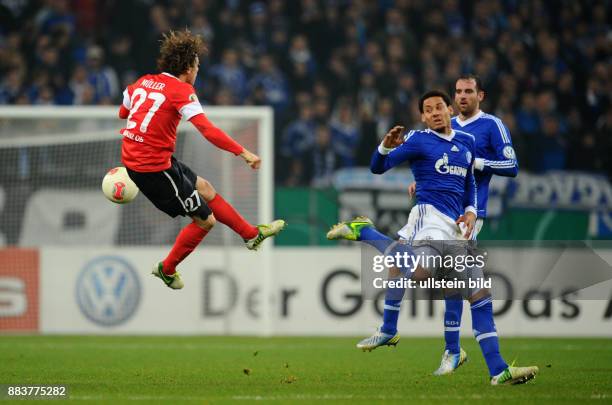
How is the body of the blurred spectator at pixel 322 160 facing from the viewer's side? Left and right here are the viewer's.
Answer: facing the viewer

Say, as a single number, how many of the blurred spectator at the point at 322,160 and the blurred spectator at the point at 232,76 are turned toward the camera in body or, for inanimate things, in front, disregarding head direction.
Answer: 2

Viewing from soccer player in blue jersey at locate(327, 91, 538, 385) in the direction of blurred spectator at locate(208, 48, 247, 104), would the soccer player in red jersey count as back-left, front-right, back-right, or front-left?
front-left

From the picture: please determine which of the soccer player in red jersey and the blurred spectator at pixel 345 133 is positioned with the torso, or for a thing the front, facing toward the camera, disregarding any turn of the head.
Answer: the blurred spectator

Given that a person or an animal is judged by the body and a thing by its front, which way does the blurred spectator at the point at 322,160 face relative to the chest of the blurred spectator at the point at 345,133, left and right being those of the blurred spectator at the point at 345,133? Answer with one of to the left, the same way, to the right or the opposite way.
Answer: the same way

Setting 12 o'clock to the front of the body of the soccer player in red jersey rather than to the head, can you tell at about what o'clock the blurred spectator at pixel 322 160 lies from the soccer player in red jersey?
The blurred spectator is roughly at 11 o'clock from the soccer player in red jersey.

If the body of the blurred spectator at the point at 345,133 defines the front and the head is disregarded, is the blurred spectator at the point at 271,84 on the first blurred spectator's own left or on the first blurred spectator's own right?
on the first blurred spectator's own right

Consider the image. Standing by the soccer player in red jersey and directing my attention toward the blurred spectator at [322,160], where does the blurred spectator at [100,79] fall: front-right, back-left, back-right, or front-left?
front-left

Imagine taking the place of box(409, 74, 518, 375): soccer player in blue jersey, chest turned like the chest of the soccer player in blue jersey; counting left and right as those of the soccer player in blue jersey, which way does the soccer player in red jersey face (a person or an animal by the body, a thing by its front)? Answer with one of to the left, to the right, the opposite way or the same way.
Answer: the opposite way

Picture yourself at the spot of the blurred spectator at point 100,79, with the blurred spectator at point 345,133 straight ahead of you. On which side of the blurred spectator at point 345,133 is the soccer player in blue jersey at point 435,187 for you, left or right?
right

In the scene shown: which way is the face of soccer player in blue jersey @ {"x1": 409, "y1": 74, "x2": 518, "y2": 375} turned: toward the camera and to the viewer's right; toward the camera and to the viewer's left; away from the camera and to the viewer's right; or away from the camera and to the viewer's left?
toward the camera and to the viewer's left

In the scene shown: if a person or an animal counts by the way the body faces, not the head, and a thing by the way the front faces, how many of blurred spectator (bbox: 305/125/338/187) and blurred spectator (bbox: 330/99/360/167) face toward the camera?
2

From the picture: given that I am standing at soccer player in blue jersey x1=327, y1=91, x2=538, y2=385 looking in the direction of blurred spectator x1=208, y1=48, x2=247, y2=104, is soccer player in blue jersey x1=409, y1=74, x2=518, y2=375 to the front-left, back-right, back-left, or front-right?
front-right

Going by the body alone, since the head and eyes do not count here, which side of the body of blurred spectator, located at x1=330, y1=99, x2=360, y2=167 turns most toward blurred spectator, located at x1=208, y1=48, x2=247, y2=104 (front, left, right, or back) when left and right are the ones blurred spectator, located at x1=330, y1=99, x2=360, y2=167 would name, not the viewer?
right

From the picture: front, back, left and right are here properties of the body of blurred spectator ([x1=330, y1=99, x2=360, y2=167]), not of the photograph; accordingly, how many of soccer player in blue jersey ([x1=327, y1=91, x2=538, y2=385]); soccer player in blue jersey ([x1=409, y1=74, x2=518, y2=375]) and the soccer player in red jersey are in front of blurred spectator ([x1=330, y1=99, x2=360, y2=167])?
3

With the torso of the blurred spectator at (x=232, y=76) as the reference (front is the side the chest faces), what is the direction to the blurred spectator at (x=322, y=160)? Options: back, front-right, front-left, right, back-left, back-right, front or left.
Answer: front-left

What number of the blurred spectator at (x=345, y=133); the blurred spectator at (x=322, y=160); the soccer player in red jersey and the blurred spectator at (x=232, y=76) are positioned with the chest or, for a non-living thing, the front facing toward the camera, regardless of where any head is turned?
3

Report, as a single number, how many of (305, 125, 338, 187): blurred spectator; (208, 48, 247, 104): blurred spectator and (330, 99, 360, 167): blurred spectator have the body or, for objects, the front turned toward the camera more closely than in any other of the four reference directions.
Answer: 3

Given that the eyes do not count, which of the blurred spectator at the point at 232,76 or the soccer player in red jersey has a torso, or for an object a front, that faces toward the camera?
the blurred spectator

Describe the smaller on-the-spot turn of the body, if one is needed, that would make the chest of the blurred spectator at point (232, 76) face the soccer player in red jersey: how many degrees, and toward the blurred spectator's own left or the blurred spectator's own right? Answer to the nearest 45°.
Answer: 0° — they already face them

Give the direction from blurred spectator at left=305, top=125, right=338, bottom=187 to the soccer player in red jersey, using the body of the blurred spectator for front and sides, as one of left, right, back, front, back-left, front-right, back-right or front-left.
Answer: front
